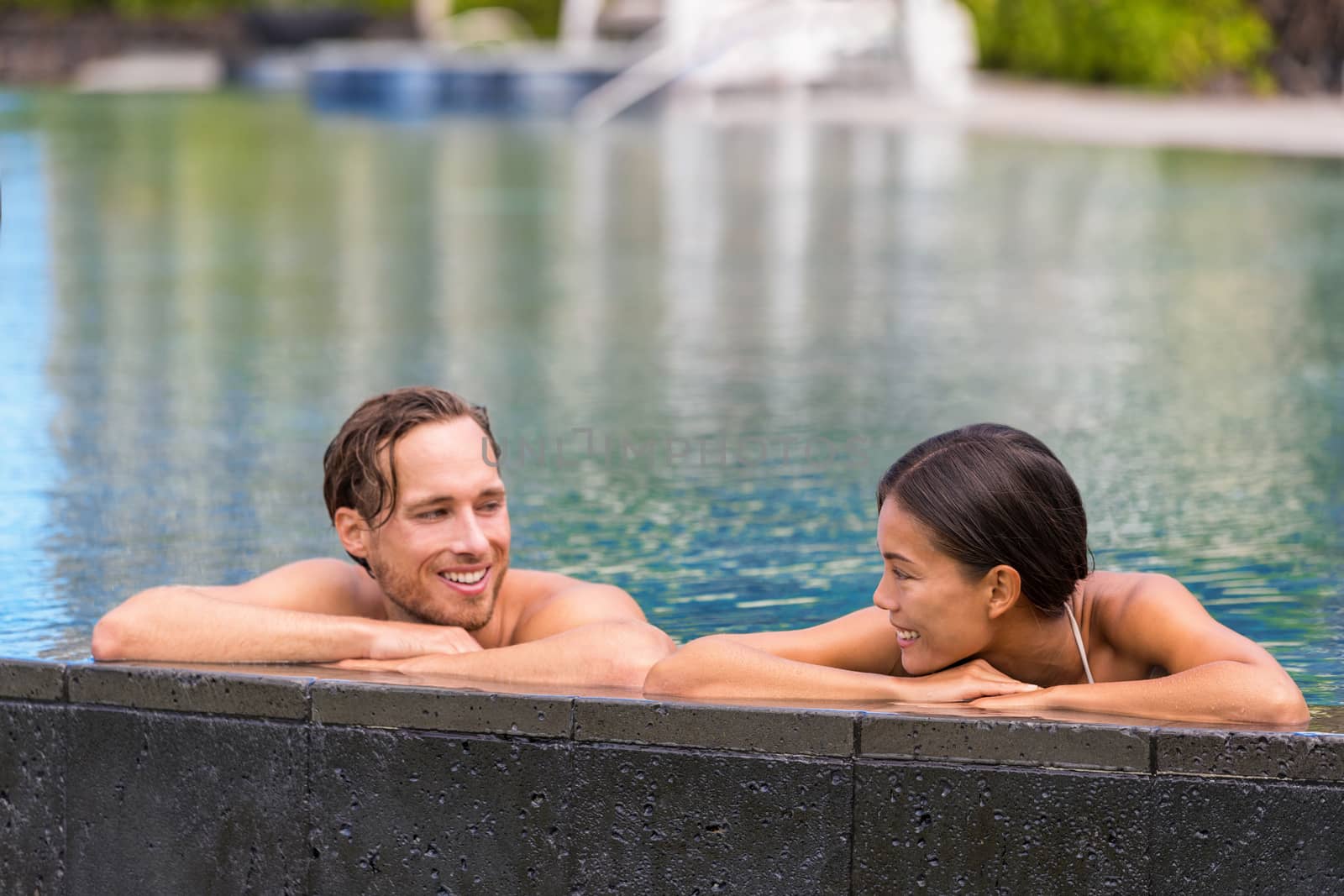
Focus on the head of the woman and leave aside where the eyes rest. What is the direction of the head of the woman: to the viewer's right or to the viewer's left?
to the viewer's left

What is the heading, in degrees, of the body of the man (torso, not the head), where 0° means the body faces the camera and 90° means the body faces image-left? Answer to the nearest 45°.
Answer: approximately 0°

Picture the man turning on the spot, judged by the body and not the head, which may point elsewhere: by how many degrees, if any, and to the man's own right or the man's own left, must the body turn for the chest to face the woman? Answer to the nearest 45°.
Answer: approximately 45° to the man's own left

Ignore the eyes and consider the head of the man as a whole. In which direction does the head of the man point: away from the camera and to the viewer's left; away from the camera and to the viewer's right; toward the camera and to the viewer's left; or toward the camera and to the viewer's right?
toward the camera and to the viewer's right
